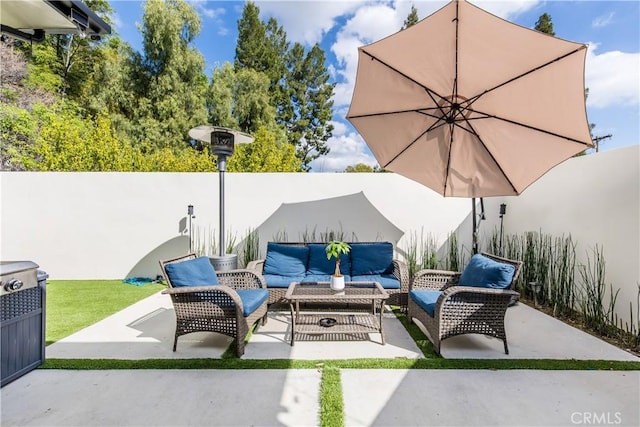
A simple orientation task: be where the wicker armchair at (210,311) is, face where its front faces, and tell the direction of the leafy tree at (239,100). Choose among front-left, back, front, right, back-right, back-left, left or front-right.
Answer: back-left

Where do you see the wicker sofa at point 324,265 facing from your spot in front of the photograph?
facing the viewer

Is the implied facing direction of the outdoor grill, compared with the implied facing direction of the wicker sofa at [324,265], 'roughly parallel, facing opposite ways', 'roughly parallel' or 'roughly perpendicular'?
roughly perpendicular

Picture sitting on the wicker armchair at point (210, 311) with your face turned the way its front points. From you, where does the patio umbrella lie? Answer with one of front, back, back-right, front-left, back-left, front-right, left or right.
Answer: front-left

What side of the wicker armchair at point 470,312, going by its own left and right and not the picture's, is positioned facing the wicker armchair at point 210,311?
front

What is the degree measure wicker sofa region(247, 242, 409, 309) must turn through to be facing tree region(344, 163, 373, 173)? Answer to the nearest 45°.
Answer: approximately 180°

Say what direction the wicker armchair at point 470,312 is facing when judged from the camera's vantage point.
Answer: facing the viewer and to the left of the viewer

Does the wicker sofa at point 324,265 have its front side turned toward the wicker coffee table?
yes

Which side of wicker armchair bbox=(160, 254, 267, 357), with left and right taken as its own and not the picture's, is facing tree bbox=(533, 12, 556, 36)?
left

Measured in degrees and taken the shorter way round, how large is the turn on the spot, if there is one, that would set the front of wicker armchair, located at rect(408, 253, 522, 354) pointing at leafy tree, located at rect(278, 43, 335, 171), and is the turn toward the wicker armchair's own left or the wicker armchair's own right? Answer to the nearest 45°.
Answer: approximately 90° to the wicker armchair's own right

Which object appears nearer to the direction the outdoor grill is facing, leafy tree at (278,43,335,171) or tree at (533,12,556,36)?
the tree

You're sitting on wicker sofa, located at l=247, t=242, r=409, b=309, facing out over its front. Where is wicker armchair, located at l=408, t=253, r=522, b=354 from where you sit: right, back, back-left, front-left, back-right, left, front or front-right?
front-left

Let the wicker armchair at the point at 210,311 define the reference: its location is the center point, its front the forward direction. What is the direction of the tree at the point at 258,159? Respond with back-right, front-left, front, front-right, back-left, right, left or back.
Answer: back-left

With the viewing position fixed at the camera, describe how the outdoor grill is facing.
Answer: facing the viewer and to the right of the viewer
